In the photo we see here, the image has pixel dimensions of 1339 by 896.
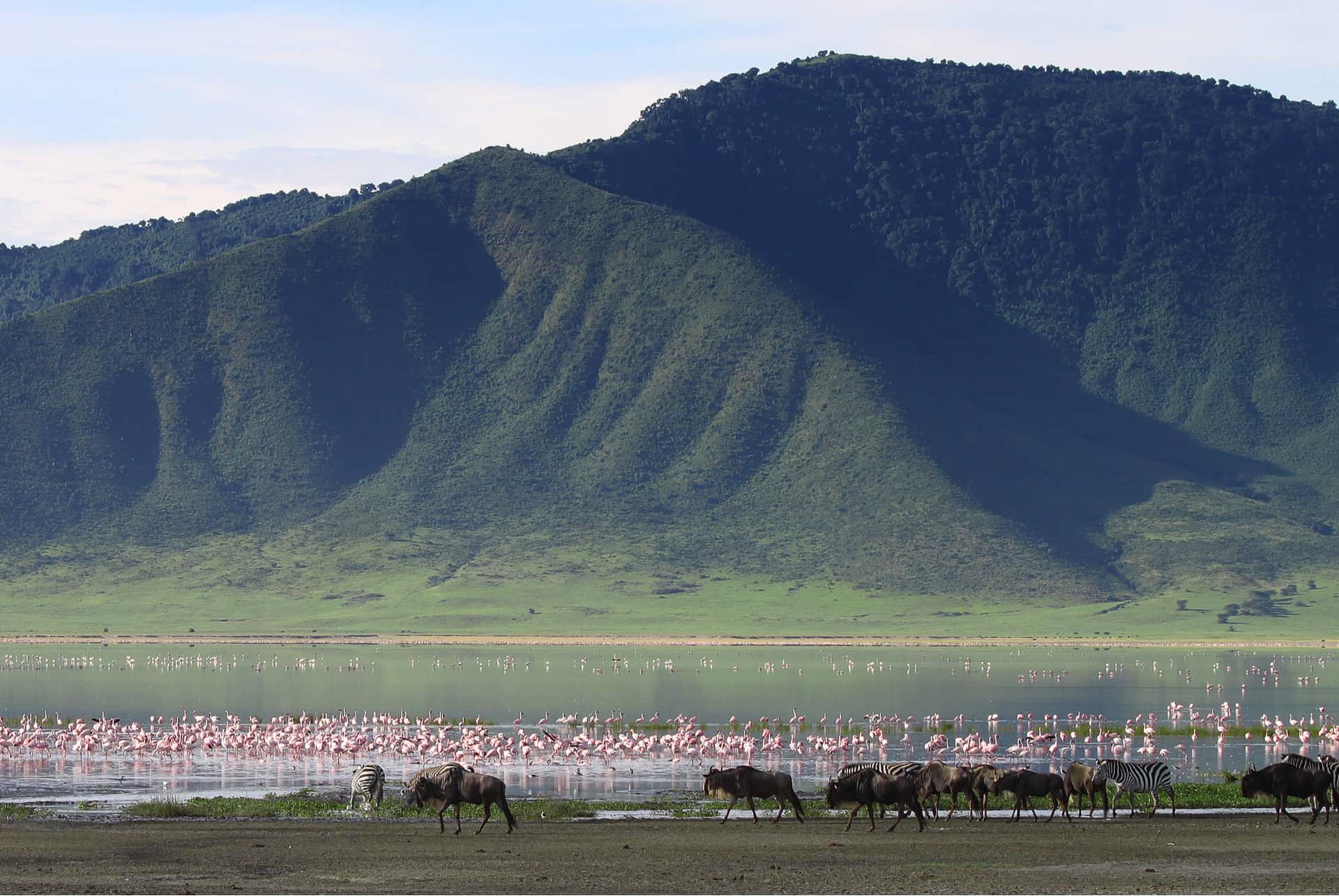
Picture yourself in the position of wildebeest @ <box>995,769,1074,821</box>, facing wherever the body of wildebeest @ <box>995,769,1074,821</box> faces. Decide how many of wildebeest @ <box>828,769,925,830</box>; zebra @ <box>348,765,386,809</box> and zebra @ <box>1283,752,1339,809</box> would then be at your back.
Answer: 1

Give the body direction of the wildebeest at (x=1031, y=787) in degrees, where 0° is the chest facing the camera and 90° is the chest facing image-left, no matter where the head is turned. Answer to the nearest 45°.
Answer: approximately 90°

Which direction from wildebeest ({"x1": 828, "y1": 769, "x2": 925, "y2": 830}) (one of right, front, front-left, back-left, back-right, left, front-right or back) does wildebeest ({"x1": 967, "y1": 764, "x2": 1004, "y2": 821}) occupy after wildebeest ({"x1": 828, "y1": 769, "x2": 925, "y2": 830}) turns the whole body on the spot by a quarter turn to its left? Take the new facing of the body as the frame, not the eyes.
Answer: back-left

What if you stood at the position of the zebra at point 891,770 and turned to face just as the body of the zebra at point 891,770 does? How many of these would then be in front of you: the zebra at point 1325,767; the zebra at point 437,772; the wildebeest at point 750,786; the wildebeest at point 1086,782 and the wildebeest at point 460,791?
3

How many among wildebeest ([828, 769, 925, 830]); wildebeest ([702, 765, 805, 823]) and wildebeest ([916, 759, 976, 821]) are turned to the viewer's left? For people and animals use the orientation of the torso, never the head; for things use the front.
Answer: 3

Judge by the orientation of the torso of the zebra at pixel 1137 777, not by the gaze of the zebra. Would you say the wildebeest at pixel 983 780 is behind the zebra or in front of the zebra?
in front

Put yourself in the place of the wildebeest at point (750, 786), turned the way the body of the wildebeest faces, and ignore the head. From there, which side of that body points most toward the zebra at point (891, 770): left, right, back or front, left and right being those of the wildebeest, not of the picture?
back

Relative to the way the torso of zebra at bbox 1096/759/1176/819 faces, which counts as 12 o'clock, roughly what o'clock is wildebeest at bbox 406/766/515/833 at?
The wildebeest is roughly at 11 o'clock from the zebra.

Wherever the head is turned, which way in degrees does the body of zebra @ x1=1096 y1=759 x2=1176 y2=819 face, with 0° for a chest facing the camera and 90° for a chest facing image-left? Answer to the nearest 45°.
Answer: approximately 90°

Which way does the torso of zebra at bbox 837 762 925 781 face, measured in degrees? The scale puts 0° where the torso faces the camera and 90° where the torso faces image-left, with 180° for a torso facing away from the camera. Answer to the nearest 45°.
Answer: approximately 90°

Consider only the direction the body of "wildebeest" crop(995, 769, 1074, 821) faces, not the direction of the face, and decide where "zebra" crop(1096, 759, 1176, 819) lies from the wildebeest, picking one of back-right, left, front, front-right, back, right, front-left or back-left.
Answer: back-right

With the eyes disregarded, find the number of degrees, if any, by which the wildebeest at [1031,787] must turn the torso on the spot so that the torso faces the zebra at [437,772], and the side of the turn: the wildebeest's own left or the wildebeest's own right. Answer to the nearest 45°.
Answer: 0° — it already faces it

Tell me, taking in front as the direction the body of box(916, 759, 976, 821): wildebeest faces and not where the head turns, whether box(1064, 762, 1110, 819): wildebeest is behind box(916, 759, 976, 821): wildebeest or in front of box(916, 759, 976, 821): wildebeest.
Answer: behind

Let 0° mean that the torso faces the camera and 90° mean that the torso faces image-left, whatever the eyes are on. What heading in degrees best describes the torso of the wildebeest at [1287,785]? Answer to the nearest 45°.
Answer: approximately 90°

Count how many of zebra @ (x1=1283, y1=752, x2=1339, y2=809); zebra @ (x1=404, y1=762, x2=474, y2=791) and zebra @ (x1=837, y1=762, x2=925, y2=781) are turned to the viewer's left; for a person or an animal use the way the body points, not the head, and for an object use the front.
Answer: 3

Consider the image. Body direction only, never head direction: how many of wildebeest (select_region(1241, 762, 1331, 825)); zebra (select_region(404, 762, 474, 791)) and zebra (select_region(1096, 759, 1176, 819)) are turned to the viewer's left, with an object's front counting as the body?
3

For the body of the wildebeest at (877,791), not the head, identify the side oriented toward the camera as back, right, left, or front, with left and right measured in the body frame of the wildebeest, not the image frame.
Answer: left
